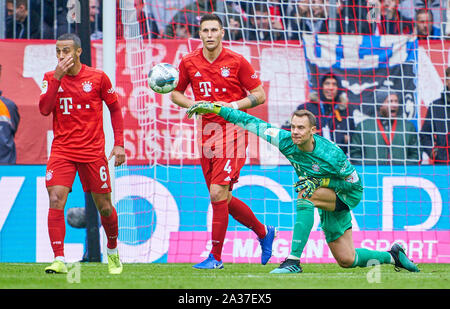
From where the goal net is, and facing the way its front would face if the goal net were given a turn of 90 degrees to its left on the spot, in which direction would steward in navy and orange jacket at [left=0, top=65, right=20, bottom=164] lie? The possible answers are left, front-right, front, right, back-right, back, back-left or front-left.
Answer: back

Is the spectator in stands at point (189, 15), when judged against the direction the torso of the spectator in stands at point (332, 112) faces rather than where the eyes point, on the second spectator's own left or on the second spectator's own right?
on the second spectator's own right

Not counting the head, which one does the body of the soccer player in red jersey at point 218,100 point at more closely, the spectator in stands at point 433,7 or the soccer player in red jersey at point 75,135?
the soccer player in red jersey

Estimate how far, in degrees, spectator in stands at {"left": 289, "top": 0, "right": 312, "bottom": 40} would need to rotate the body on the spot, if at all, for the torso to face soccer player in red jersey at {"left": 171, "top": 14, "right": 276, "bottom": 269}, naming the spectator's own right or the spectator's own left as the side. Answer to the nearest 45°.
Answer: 0° — they already face them

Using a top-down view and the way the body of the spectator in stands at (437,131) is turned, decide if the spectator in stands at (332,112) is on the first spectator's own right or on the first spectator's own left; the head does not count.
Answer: on the first spectator's own right

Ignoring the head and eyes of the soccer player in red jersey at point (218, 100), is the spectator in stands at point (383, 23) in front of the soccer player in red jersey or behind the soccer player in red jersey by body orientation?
behind

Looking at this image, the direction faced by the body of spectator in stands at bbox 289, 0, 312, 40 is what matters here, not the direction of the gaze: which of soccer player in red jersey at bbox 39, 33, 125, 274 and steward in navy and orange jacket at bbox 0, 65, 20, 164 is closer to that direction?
the soccer player in red jersey

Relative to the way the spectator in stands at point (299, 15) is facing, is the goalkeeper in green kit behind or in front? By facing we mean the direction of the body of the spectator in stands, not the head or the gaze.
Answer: in front

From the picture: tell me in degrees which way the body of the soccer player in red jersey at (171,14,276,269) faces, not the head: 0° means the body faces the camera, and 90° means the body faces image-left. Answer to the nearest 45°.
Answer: approximately 45°

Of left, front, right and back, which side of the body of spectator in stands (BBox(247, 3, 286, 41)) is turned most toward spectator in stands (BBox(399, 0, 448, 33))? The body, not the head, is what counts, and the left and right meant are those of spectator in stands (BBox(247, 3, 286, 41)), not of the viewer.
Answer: left
